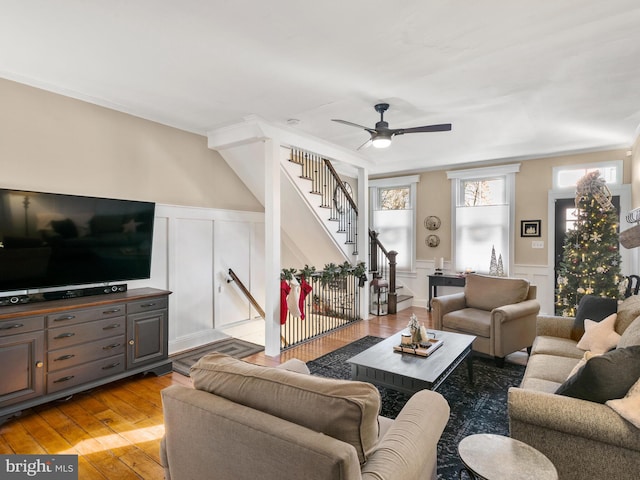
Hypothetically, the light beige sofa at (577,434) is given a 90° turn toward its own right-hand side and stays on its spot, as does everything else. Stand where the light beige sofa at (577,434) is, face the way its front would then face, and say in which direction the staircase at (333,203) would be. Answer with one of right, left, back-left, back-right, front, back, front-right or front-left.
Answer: front-left

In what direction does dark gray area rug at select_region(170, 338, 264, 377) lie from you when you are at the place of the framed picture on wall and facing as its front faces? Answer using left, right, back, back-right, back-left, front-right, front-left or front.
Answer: front-right

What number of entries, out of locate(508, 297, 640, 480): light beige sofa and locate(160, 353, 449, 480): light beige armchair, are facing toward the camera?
0

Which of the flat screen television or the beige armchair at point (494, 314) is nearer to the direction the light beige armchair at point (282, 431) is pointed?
the beige armchair

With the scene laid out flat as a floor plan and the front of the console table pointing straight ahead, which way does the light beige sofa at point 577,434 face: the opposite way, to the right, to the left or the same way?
to the right

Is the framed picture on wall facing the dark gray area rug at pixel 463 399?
yes

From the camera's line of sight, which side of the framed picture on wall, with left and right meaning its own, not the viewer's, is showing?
front

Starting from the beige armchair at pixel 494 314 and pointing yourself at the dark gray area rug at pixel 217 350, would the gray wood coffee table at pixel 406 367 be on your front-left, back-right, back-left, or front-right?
front-left

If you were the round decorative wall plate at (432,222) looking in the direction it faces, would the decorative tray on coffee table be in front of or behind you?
in front

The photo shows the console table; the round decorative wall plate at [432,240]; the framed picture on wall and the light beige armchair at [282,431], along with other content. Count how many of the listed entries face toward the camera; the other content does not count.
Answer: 3

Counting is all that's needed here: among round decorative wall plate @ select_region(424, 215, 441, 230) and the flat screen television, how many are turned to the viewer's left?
0

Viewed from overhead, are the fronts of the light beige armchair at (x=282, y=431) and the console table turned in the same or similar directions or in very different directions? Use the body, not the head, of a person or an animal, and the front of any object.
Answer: very different directions

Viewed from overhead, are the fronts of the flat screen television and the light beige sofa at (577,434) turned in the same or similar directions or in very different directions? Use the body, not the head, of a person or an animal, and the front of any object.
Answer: very different directions

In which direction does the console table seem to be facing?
toward the camera

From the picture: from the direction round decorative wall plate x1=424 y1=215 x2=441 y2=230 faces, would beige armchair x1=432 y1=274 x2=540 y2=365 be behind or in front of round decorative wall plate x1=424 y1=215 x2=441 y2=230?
in front

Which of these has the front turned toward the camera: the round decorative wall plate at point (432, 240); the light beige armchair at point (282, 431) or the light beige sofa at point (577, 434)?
the round decorative wall plate

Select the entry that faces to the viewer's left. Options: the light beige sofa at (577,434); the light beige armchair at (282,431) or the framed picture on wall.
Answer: the light beige sofa at (577,434)

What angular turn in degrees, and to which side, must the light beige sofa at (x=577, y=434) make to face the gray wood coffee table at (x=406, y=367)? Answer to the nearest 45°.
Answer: approximately 45° to its right
